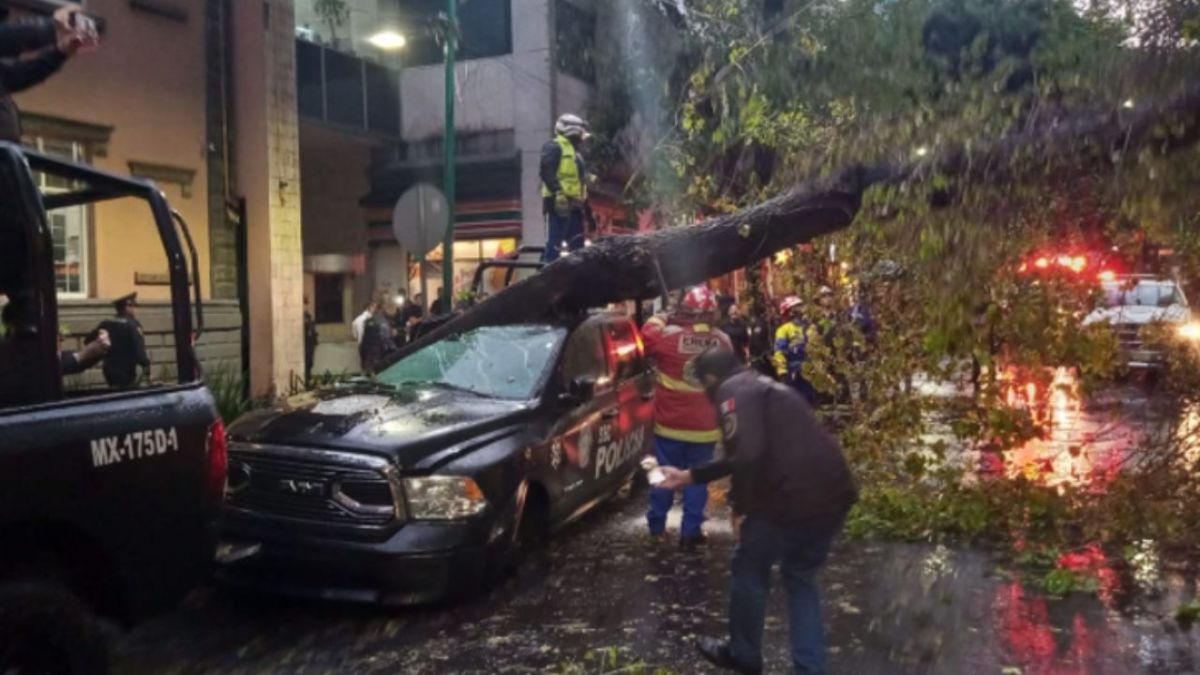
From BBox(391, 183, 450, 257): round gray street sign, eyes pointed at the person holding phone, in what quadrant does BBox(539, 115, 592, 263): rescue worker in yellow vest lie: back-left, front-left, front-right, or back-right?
front-left

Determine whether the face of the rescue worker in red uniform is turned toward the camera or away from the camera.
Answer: away from the camera

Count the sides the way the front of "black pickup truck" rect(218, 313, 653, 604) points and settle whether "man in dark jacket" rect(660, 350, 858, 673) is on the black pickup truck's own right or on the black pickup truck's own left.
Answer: on the black pickup truck's own left

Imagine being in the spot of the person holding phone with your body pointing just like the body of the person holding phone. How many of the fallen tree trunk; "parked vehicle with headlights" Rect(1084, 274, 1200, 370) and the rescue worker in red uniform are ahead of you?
3

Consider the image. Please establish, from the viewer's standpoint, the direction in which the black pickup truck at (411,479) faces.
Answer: facing the viewer and to the left of the viewer

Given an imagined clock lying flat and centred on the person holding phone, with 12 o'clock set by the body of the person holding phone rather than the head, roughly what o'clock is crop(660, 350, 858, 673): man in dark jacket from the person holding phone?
The man in dark jacket is roughly at 1 o'clock from the person holding phone.

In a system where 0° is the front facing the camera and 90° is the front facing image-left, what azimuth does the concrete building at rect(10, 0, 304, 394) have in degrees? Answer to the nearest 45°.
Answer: approximately 315°
